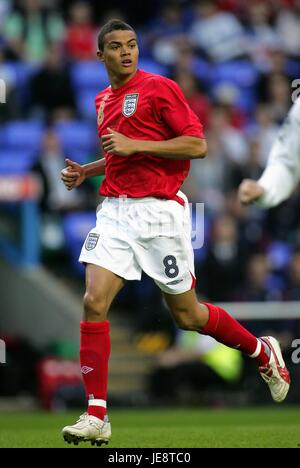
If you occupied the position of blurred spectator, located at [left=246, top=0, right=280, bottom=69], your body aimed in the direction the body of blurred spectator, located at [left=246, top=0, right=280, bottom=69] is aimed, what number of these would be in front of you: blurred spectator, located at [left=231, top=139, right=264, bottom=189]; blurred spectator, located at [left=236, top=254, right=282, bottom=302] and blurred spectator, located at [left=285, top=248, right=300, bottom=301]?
3

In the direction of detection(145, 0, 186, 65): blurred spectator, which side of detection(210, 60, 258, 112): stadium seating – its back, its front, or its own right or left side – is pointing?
right

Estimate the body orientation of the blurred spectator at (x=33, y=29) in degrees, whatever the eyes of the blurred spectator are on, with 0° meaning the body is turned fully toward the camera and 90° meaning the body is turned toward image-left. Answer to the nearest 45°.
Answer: approximately 0°

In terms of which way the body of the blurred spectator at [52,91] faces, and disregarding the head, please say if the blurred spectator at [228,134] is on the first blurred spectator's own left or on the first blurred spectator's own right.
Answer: on the first blurred spectator's own left

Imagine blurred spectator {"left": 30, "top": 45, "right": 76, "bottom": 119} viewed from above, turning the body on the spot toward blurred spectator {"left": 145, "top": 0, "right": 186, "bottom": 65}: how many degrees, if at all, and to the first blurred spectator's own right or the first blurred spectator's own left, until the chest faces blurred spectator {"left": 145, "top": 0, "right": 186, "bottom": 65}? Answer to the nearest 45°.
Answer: approximately 135° to the first blurred spectator's own left

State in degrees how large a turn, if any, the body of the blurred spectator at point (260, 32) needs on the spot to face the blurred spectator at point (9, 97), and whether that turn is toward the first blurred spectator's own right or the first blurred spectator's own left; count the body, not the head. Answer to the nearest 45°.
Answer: approximately 45° to the first blurred spectator's own right

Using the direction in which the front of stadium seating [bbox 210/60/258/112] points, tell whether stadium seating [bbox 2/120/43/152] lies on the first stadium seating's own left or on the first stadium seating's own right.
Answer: on the first stadium seating's own right

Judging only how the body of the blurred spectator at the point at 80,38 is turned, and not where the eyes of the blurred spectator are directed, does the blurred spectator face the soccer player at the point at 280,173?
yes

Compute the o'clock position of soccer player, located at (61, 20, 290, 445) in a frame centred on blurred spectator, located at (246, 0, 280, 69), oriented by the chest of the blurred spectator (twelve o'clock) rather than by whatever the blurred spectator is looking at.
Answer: The soccer player is roughly at 12 o'clock from the blurred spectator.

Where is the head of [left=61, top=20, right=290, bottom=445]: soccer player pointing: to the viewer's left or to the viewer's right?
to the viewer's right
